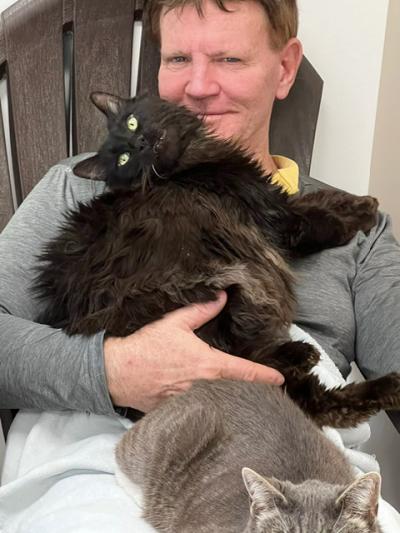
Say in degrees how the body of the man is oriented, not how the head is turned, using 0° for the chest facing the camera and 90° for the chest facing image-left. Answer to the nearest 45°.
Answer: approximately 0°
